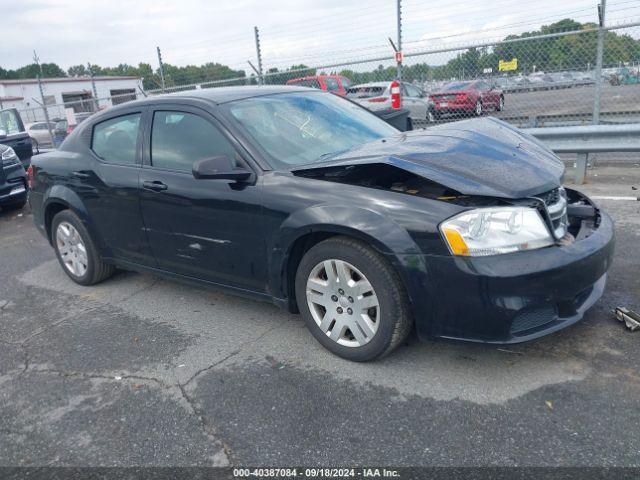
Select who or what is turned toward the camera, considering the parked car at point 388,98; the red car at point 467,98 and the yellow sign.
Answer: the yellow sign

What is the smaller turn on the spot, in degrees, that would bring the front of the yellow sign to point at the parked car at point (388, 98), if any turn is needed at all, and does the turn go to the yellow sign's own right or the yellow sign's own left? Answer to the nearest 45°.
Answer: approximately 135° to the yellow sign's own right

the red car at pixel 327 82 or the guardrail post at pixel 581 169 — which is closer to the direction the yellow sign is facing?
the guardrail post

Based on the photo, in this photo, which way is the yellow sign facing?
toward the camera

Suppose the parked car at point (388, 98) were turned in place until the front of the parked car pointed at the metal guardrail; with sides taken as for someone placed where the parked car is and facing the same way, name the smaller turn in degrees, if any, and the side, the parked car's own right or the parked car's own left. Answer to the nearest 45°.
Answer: approximately 135° to the parked car's own right

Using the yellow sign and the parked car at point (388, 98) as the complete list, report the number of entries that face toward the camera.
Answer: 1

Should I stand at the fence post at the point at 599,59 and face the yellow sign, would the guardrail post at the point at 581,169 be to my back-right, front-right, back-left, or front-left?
back-left

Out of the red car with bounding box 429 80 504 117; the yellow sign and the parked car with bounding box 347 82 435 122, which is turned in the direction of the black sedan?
the yellow sign

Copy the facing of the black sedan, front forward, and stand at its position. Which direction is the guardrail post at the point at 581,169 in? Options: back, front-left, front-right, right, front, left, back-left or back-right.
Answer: left

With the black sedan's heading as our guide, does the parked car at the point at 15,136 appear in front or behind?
behind

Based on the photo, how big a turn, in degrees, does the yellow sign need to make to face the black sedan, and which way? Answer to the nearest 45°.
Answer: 0° — it already faces it

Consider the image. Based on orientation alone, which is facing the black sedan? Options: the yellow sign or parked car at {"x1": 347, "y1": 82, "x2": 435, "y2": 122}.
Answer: the yellow sign

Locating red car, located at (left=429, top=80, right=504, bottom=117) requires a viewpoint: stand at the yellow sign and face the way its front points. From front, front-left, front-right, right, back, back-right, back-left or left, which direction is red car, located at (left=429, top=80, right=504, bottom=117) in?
back-right
